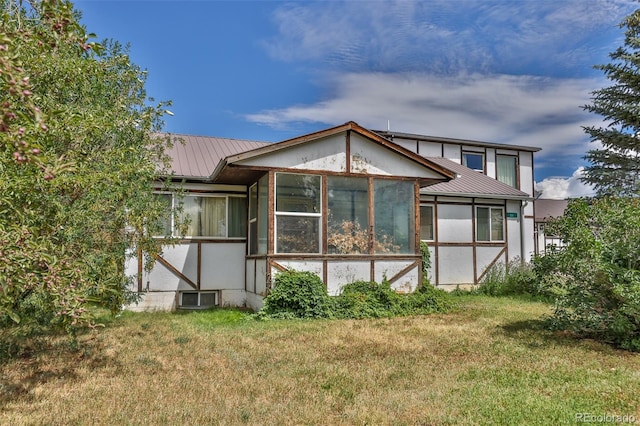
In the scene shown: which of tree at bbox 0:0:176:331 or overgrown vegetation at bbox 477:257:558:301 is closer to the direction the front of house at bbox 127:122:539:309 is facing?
the tree

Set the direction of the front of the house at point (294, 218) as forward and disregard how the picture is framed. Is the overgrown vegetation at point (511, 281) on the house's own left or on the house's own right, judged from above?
on the house's own left

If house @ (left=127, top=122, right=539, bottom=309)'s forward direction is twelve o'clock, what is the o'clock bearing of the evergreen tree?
The evergreen tree is roughly at 8 o'clock from the house.

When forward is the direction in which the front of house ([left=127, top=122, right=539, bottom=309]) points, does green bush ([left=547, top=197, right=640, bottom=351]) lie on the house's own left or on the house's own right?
on the house's own left

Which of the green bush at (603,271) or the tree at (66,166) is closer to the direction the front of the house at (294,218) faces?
the tree

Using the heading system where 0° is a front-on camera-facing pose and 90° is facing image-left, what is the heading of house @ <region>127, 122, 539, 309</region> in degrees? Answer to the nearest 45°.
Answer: approximately 0°
